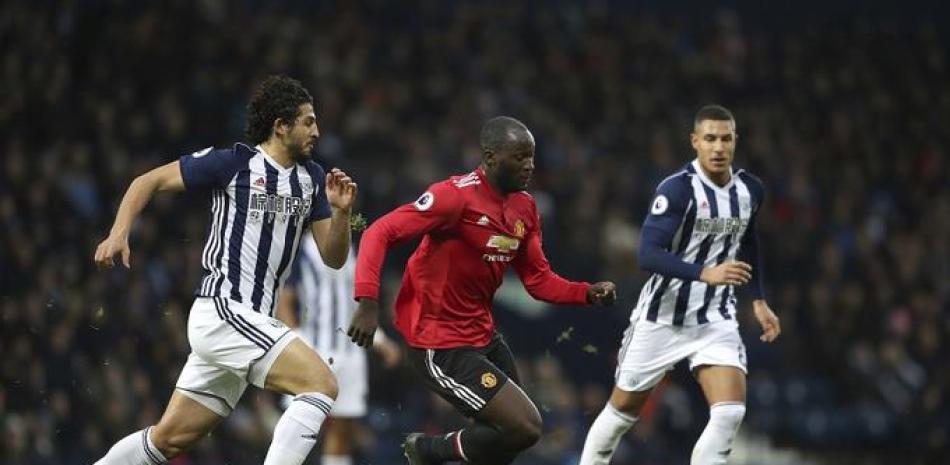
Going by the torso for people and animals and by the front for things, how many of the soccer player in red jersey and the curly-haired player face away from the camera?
0

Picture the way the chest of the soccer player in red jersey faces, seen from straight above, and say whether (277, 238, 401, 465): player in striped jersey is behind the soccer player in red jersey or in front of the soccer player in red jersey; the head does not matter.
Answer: behind

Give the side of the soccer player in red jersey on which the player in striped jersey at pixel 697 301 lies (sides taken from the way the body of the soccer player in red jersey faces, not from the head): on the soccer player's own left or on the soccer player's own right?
on the soccer player's own left

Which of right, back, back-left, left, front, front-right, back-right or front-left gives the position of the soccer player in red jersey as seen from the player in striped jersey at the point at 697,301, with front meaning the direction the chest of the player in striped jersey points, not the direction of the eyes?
right

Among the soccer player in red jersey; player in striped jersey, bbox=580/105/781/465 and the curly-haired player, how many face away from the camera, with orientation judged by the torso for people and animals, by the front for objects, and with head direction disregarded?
0

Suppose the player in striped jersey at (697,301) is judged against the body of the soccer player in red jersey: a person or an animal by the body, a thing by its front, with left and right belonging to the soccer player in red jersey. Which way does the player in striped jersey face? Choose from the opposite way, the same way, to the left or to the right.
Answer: the same way

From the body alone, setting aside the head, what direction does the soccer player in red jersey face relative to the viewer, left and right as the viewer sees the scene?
facing the viewer and to the right of the viewer

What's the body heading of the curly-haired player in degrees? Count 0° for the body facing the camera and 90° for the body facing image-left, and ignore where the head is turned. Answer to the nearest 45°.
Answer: approximately 315°

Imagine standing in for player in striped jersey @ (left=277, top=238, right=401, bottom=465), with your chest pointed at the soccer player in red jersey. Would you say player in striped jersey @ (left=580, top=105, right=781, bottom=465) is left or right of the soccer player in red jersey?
left

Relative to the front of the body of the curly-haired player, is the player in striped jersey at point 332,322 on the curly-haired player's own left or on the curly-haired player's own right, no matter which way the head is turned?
on the curly-haired player's own left

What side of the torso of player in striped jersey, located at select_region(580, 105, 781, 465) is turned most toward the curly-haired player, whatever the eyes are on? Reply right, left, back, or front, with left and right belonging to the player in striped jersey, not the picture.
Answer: right

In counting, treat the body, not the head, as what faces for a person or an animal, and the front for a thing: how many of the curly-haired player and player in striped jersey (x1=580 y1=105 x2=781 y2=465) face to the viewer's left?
0

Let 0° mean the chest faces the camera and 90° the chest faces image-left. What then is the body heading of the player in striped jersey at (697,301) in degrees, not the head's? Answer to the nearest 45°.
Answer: approximately 315°
